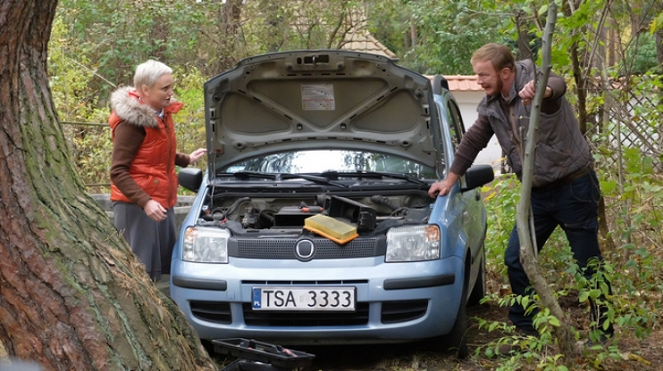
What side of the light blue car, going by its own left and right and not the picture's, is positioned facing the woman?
right

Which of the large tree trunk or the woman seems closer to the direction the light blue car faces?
the large tree trunk

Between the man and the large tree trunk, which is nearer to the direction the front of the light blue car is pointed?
the large tree trunk

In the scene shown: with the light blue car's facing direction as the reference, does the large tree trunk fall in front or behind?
in front

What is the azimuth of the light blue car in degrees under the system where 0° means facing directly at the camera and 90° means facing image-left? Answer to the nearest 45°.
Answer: approximately 0°

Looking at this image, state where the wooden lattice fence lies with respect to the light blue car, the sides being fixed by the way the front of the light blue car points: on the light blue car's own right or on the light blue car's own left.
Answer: on the light blue car's own left

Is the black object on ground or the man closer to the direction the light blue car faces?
the black object on ground

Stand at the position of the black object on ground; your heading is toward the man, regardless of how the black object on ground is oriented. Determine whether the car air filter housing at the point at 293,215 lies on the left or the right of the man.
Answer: left

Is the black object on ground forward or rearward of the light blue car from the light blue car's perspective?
forward

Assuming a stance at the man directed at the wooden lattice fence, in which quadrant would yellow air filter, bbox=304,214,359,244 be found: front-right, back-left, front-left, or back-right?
back-left

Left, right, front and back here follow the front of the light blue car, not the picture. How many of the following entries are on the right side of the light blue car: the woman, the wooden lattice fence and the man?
1

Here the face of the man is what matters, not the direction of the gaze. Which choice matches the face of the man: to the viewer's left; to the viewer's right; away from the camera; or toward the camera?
to the viewer's left
